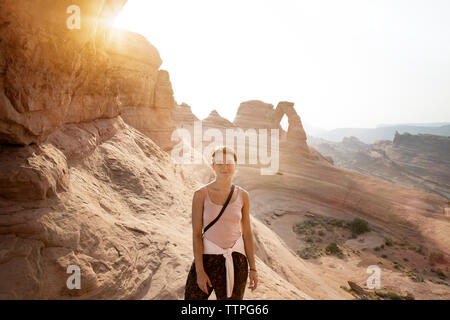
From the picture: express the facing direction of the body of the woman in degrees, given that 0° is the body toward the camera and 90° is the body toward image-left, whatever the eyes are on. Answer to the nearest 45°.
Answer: approximately 0°

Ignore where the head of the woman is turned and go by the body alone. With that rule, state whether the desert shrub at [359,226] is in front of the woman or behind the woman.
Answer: behind

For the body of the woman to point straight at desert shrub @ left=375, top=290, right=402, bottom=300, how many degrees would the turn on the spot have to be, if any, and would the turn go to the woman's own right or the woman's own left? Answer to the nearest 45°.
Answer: approximately 135° to the woman's own left

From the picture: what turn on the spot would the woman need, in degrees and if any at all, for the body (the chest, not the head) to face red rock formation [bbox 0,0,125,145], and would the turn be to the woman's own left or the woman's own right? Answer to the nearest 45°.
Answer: approximately 135° to the woman's own right

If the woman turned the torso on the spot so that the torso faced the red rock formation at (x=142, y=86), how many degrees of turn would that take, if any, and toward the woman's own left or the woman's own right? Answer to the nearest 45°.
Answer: approximately 180°

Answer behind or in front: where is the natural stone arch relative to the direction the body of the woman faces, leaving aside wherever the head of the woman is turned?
behind
